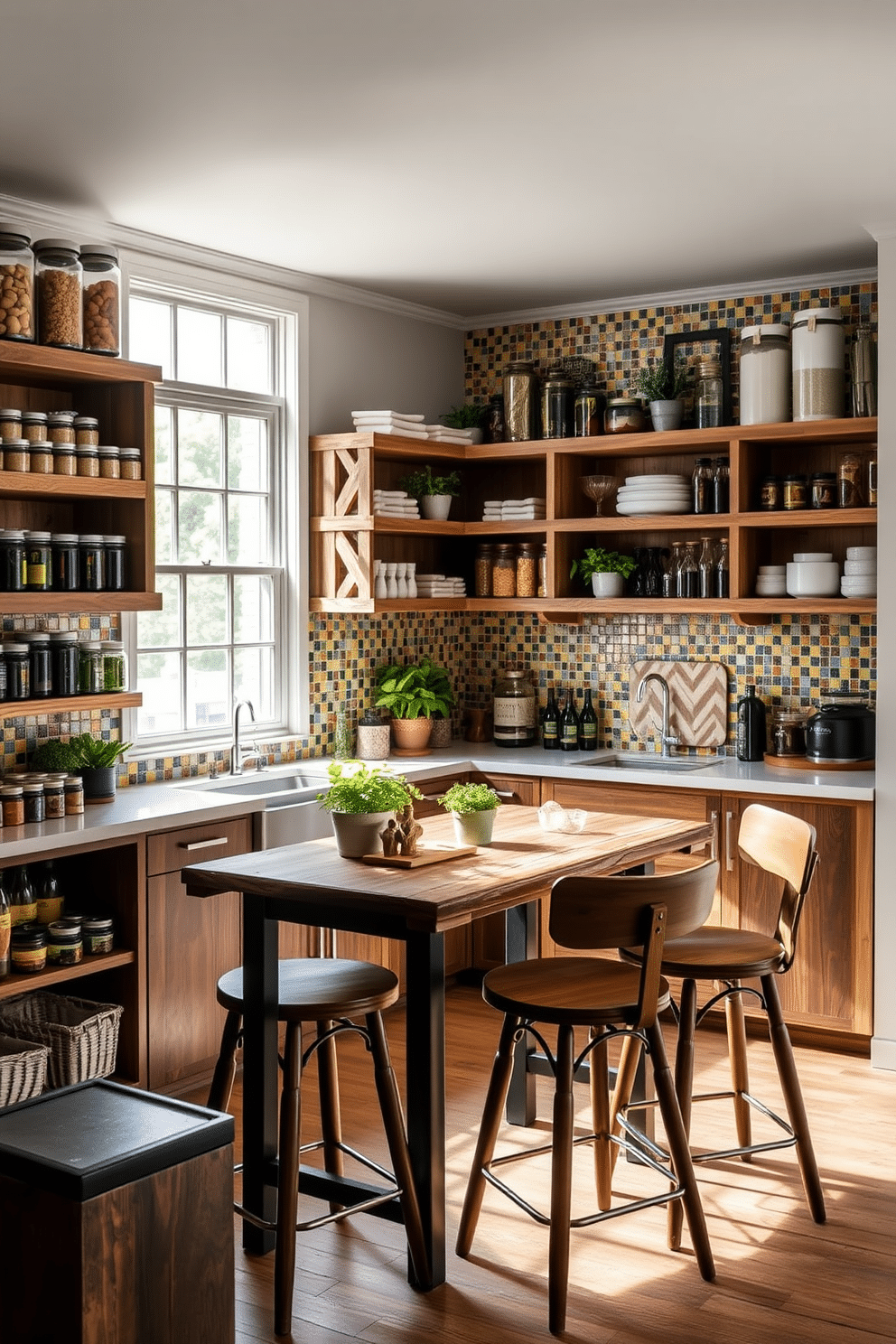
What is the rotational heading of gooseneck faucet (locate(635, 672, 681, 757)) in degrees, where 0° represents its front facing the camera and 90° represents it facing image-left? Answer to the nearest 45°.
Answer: approximately 45°

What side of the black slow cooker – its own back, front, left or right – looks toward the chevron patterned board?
right

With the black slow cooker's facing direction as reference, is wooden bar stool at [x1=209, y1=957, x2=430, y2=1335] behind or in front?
in front

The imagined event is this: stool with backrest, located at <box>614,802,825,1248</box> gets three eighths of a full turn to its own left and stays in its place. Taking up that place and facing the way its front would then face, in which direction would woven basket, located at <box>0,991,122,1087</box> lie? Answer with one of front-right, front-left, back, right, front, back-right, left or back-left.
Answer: back

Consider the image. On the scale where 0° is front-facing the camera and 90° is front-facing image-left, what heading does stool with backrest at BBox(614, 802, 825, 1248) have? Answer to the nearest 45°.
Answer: approximately 45°

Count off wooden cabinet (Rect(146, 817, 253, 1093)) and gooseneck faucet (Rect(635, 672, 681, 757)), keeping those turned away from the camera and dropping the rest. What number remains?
0

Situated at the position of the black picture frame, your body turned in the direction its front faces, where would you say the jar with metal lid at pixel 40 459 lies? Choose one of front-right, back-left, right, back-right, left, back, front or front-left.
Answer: front-right

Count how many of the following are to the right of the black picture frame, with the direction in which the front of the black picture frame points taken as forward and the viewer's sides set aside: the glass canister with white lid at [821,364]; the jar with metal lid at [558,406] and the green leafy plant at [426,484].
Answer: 2

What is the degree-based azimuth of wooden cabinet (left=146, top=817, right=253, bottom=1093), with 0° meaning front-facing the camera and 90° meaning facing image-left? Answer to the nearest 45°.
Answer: approximately 315°
